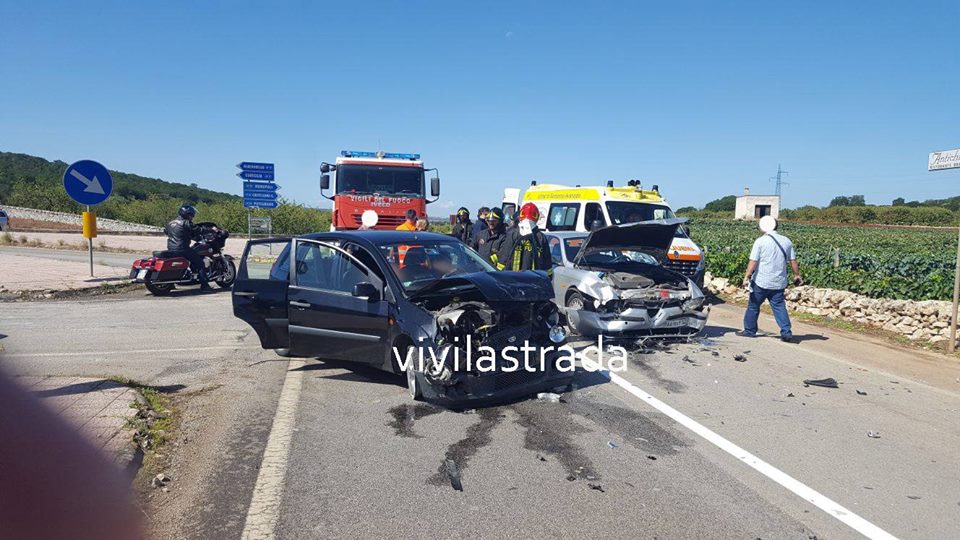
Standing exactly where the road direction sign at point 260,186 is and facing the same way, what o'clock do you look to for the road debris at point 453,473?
The road debris is roughly at 12 o'clock from the road direction sign.

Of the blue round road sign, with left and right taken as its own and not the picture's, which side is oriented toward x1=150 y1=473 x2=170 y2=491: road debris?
front

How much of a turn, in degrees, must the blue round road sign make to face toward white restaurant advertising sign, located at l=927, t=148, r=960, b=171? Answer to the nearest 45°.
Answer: approximately 45° to its left

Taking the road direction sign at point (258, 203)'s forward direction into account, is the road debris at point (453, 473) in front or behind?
in front

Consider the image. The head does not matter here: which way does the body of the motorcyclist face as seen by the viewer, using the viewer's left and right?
facing away from the viewer and to the right of the viewer

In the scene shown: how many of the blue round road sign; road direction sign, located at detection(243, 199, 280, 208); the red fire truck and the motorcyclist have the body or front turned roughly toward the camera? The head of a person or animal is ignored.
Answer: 3
